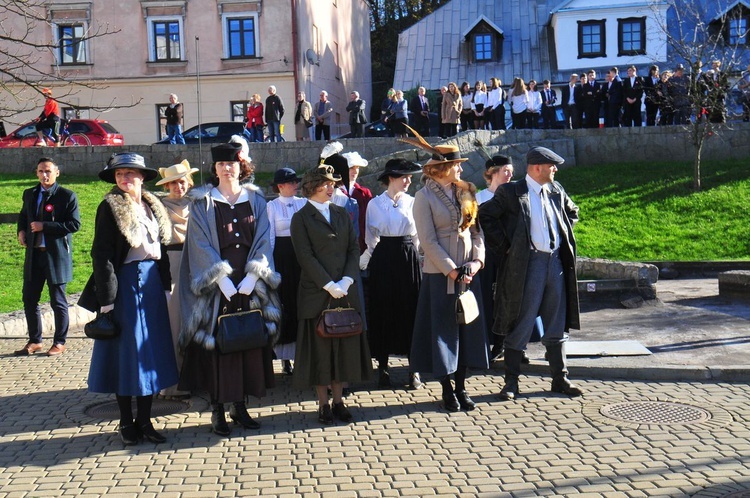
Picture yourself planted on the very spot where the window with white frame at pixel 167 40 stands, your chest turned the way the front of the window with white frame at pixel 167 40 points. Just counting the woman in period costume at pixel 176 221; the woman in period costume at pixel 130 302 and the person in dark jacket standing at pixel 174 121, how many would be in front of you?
3

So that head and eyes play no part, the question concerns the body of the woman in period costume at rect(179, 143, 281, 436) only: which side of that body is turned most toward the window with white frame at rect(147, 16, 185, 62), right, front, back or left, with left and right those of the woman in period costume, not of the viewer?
back

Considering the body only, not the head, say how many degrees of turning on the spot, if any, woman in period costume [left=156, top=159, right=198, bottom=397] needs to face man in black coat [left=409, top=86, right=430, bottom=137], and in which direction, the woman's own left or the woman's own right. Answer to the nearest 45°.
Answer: approximately 180°

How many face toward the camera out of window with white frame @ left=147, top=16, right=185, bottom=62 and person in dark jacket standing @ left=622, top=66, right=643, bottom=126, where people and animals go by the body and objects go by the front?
2

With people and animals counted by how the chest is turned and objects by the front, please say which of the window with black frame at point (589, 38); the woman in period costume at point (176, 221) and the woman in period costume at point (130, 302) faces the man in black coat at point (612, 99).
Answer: the window with black frame

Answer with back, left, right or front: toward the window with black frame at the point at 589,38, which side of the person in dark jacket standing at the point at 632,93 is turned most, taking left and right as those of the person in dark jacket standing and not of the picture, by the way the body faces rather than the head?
back

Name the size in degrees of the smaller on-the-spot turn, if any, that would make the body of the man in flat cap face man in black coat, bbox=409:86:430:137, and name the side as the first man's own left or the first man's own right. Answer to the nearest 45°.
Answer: approximately 135° to the first man's own left

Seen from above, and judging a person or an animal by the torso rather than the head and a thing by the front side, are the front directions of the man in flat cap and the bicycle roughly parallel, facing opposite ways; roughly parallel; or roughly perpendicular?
roughly perpendicular

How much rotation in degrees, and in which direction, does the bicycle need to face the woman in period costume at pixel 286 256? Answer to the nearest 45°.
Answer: approximately 90° to its left
